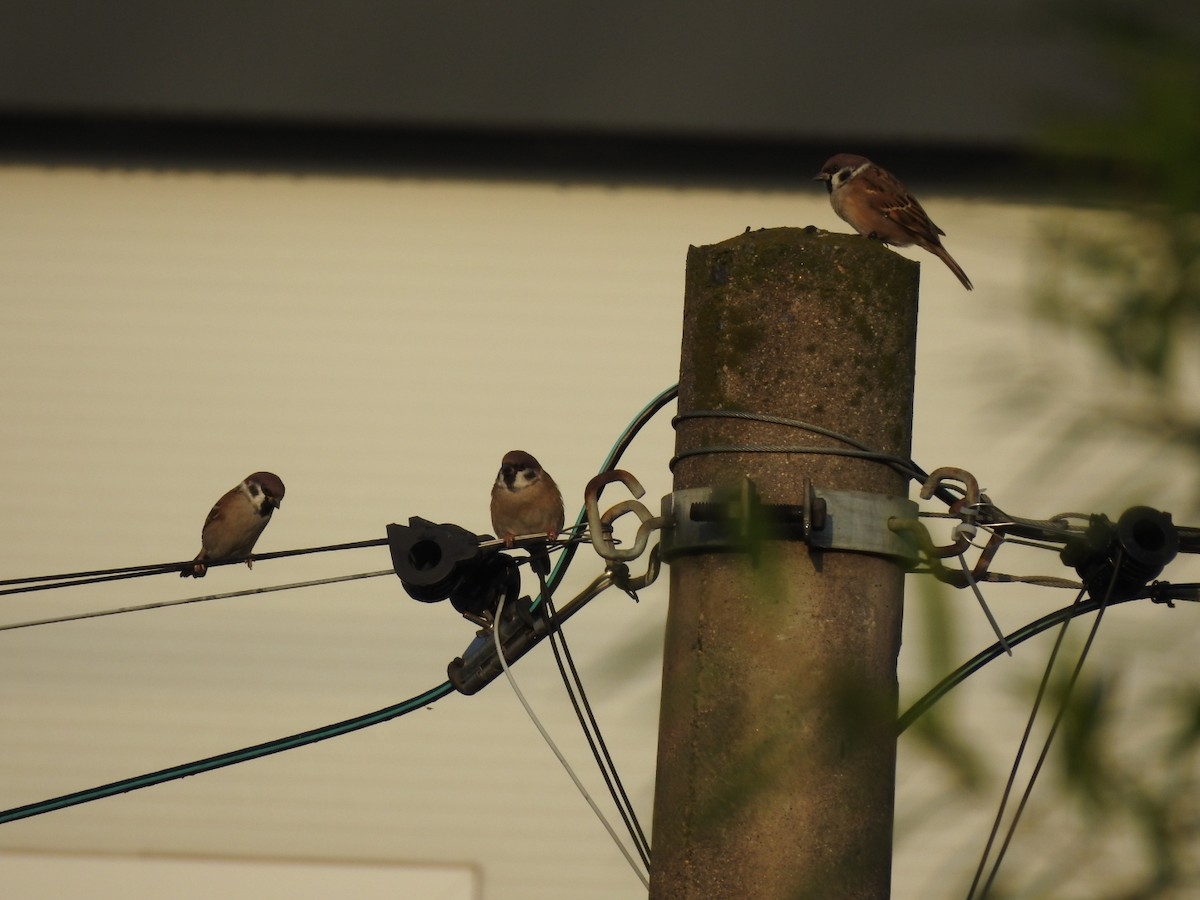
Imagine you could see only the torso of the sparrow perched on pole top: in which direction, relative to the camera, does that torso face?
to the viewer's left

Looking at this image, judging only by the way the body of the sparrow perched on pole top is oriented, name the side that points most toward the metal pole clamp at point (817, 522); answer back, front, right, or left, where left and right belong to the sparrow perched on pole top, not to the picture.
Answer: left

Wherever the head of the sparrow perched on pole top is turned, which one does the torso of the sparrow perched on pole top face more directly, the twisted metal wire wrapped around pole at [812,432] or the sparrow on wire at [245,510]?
the sparrow on wire

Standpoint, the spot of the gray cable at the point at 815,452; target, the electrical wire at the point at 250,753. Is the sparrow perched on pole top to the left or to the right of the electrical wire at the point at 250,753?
right

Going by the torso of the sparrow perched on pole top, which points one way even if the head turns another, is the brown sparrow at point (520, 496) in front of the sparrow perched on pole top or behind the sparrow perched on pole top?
in front

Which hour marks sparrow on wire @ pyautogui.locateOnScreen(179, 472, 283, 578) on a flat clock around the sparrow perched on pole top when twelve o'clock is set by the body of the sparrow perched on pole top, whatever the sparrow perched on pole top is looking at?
The sparrow on wire is roughly at 1 o'clock from the sparrow perched on pole top.
